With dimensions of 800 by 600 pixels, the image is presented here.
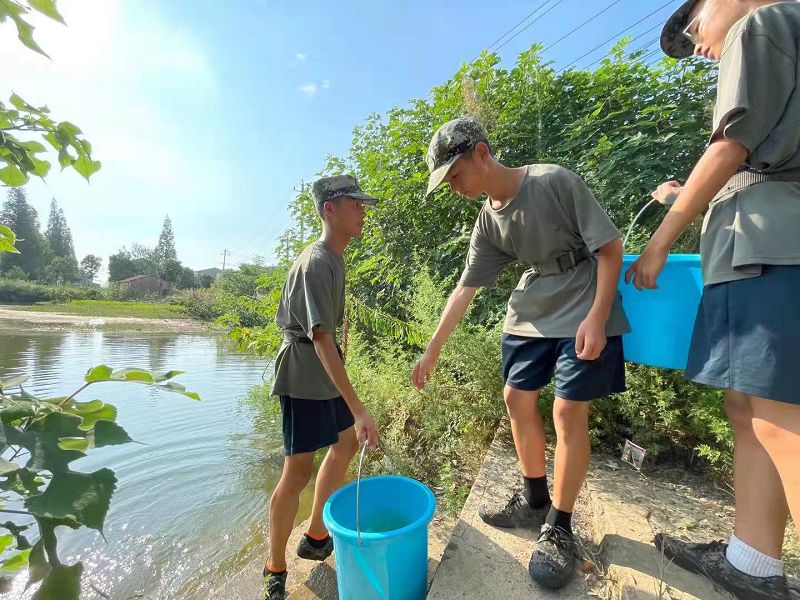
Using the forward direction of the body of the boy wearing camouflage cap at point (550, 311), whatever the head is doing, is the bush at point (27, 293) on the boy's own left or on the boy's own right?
on the boy's own right

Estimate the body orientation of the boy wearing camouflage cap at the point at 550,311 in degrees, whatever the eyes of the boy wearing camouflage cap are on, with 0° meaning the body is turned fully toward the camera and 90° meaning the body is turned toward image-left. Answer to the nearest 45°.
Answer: approximately 45°

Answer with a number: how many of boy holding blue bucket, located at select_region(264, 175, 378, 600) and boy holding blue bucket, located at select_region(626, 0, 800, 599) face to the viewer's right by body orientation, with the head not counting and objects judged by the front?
1

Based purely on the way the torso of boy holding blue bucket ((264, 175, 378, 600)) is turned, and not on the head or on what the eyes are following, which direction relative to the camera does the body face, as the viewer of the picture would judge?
to the viewer's right

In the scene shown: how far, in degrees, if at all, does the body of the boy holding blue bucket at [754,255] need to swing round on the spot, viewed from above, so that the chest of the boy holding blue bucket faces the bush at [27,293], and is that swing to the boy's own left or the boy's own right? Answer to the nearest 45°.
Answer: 0° — they already face it

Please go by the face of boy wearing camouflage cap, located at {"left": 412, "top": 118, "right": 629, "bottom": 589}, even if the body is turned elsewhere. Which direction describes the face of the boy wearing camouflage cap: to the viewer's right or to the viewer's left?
to the viewer's left

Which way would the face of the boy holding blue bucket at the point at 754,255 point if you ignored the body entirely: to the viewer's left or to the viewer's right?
to the viewer's left

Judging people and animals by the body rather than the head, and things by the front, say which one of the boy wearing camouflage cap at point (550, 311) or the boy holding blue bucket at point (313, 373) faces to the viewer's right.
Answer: the boy holding blue bucket

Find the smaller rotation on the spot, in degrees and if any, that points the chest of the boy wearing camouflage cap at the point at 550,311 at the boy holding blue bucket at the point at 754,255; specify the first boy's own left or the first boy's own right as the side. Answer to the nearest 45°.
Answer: approximately 90° to the first boy's own left

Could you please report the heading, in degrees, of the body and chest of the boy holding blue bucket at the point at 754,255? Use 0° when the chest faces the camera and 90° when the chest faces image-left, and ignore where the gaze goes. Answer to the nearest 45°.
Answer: approximately 90°

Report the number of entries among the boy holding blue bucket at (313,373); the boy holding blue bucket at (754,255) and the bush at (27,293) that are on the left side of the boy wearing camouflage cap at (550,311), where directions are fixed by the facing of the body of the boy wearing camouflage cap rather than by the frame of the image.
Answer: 1

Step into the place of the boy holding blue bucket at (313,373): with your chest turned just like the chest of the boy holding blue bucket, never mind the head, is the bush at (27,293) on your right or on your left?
on your left
